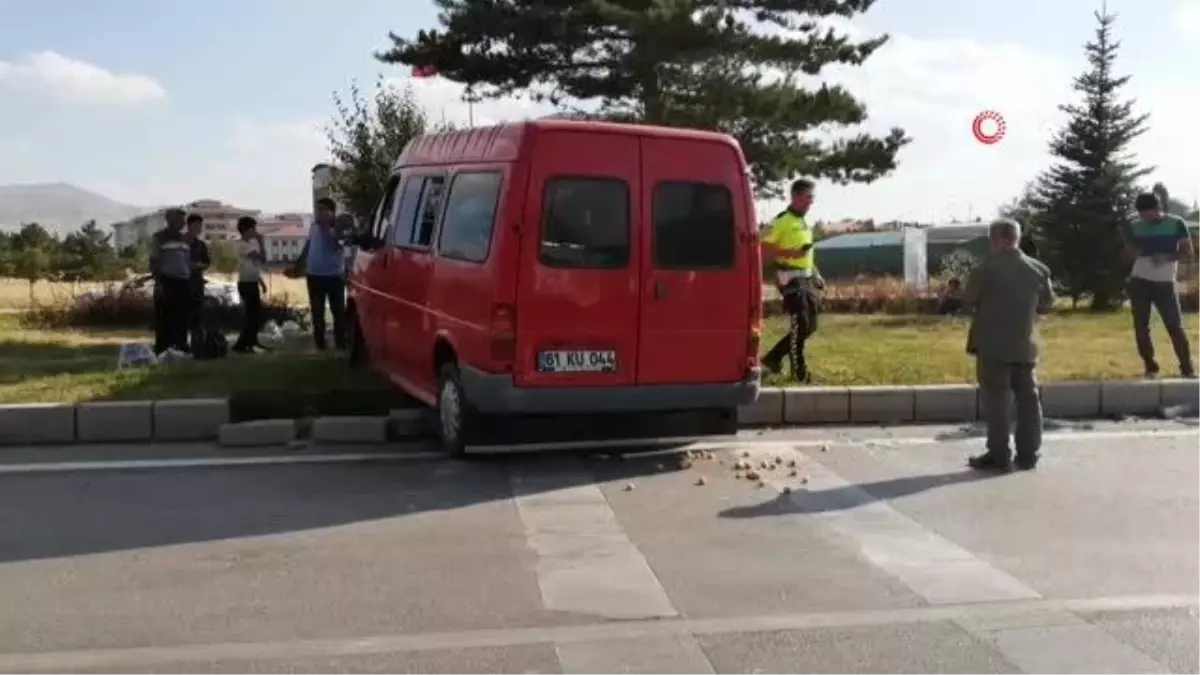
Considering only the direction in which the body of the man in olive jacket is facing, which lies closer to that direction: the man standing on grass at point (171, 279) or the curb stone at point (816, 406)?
the curb stone

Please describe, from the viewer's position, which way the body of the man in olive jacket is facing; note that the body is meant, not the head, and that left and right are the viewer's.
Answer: facing away from the viewer and to the left of the viewer

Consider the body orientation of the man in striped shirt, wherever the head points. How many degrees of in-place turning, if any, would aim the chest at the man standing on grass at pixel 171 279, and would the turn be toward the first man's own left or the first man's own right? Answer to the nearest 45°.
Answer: approximately 90° to the first man's own right

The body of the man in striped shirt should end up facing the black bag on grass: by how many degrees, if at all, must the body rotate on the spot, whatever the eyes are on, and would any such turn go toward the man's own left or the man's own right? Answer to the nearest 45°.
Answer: approximately 90° to the man's own right

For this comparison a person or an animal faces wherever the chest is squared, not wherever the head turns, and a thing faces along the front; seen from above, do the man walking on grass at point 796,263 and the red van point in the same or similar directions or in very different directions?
very different directions
